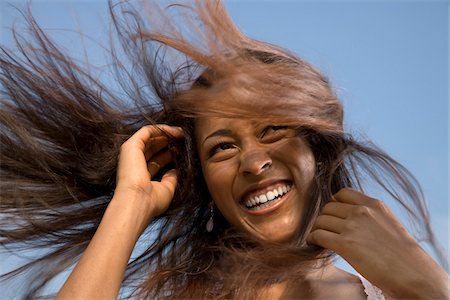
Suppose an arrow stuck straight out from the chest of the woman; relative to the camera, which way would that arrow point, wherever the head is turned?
toward the camera

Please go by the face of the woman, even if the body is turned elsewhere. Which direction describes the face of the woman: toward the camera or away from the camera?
toward the camera
